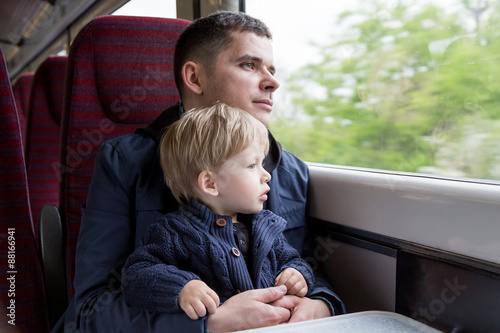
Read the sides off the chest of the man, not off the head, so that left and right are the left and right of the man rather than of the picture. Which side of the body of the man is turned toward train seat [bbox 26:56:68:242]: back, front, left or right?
back

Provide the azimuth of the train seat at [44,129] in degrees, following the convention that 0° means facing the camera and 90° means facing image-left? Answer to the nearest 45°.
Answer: approximately 315°

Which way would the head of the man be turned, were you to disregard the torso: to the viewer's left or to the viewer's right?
to the viewer's right

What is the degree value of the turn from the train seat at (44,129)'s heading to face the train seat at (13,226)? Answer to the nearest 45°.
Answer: approximately 45° to its right

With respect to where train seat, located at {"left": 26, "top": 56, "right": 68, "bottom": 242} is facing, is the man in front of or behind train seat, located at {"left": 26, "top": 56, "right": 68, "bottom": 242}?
in front

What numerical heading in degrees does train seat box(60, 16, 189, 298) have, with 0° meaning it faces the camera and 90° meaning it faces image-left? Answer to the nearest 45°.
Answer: approximately 315°
